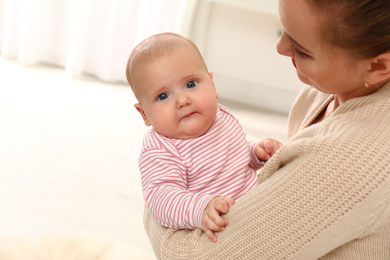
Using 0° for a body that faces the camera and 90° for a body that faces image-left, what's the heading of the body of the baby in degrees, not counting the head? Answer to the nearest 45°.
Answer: approximately 315°

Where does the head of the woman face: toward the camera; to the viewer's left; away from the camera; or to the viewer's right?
to the viewer's left

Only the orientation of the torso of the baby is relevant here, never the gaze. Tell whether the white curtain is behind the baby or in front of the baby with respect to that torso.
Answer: behind
